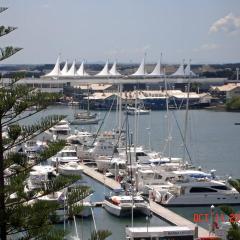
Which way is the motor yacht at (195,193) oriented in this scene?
to the viewer's right

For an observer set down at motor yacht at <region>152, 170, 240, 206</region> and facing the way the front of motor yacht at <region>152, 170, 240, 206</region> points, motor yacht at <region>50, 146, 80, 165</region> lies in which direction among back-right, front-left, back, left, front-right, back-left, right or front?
back-left

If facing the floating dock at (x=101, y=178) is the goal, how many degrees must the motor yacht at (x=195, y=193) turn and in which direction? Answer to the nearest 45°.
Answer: approximately 135° to its left

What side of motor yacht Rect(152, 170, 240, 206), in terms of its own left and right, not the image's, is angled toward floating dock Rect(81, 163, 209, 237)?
back

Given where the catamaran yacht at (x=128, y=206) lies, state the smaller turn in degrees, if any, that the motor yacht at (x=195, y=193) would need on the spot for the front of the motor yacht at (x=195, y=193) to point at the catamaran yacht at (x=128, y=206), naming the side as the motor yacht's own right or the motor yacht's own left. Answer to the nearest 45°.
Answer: approximately 135° to the motor yacht's own right

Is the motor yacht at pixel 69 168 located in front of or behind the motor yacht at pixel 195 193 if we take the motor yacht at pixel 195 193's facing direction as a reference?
behind
